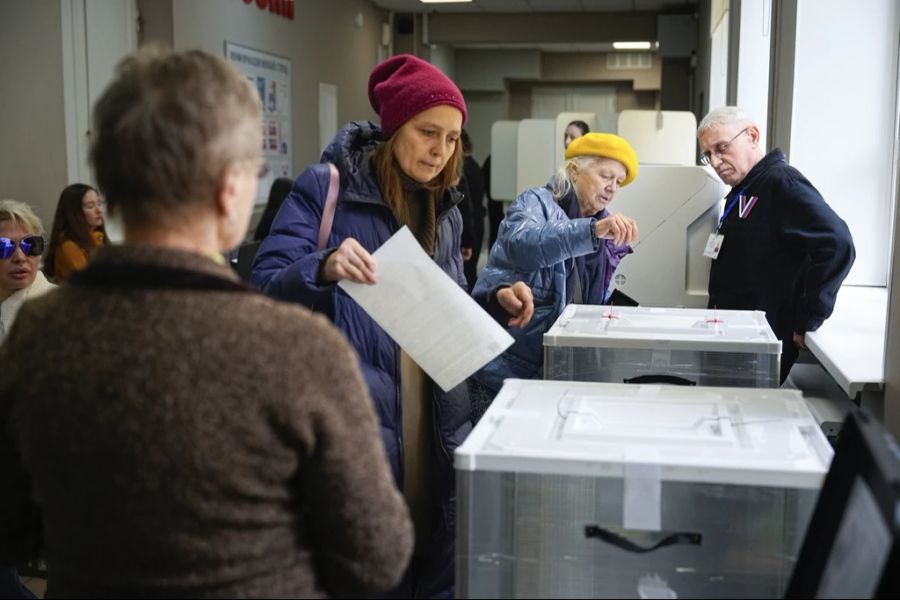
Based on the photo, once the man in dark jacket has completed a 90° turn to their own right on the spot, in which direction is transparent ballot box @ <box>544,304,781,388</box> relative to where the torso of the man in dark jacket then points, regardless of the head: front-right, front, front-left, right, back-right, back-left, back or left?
back-left

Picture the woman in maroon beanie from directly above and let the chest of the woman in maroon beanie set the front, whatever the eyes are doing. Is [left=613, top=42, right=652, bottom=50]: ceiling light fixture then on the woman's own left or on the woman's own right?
on the woman's own left

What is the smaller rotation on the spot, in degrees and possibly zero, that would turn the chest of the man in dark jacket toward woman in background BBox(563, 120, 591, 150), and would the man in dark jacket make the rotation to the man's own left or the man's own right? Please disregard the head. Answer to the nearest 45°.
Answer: approximately 135° to the man's own right

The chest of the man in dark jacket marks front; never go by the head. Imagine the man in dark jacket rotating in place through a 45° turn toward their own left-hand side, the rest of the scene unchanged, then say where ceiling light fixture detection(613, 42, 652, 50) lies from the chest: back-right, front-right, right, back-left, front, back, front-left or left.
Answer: back

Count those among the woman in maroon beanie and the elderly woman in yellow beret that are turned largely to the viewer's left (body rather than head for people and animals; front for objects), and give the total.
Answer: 0

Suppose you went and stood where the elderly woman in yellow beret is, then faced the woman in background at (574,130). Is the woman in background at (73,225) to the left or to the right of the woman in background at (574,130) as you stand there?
left

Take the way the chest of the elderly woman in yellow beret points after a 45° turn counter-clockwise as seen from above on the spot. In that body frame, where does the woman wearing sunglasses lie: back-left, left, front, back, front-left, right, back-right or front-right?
back

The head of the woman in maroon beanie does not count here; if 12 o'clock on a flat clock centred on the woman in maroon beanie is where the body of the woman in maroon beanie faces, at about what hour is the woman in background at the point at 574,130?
The woman in background is roughly at 8 o'clock from the woman in maroon beanie.

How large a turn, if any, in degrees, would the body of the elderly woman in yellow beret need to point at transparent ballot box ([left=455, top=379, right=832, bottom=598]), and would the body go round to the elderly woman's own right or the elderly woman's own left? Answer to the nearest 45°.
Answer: approximately 45° to the elderly woman's own right

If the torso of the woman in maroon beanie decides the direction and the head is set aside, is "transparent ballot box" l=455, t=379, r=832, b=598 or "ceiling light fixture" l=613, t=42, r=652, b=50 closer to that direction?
the transparent ballot box

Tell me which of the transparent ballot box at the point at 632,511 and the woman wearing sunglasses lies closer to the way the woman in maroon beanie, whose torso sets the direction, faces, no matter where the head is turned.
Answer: the transparent ballot box

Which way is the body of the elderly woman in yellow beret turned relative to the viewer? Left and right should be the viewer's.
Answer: facing the viewer and to the right of the viewer

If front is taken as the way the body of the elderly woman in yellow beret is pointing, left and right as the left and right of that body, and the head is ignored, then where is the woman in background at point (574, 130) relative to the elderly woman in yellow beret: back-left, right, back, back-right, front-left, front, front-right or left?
back-left

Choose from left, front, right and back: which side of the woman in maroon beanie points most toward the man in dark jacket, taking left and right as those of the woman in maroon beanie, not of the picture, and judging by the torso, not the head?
left

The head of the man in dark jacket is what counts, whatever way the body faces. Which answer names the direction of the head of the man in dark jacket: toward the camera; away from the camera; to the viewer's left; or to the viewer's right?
to the viewer's left

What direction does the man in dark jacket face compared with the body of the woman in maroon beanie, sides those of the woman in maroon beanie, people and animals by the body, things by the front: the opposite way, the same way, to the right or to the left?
to the right
